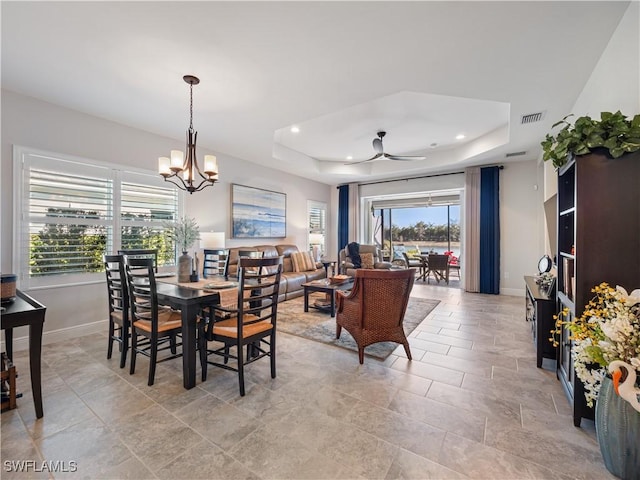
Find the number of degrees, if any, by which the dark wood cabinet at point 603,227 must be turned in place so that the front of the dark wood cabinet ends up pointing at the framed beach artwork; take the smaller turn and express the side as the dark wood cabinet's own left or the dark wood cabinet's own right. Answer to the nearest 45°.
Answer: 0° — it already faces it

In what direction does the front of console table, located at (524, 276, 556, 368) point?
to the viewer's left

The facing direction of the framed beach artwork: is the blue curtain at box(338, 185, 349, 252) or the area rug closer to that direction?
the area rug

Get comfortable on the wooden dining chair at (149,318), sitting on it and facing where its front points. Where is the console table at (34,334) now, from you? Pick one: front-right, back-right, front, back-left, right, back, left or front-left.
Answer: back-left

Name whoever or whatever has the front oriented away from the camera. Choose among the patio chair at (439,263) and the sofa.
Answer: the patio chair

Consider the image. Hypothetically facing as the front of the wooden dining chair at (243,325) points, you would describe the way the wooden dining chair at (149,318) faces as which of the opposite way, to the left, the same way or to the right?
to the right

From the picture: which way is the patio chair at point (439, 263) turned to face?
away from the camera

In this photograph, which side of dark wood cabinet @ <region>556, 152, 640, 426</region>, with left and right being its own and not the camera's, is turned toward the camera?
left
